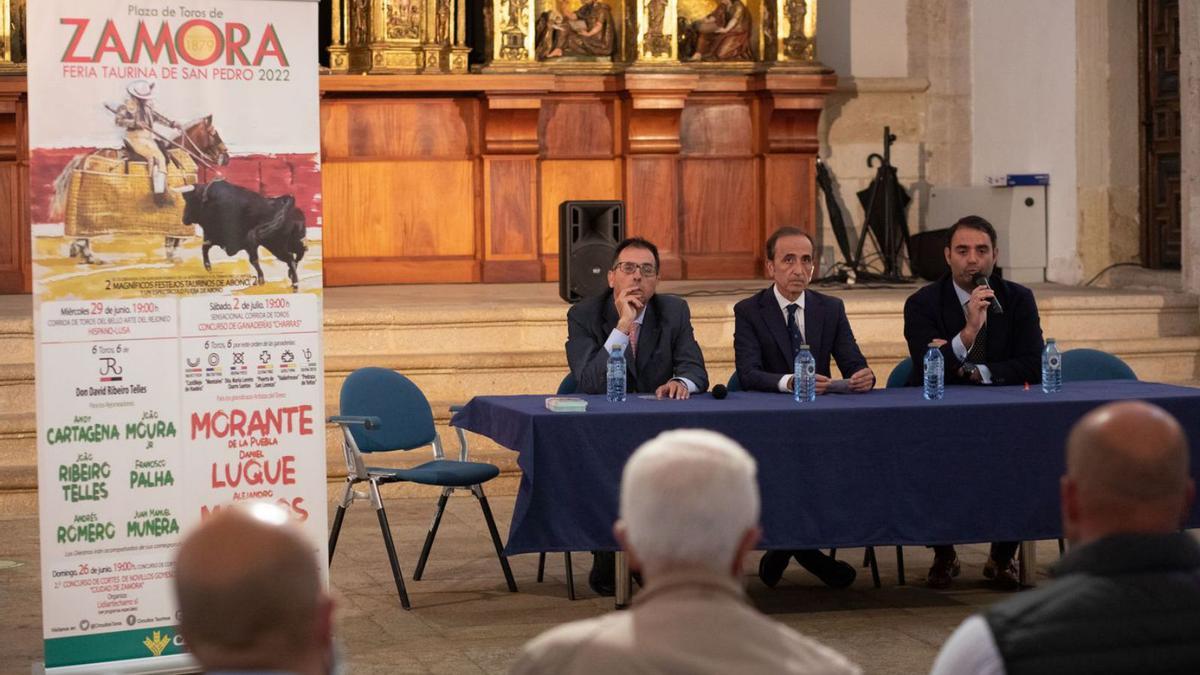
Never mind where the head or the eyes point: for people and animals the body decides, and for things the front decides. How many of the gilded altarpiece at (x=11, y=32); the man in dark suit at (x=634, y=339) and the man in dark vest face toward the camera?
2

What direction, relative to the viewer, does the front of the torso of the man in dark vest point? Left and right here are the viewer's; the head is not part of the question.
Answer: facing away from the viewer

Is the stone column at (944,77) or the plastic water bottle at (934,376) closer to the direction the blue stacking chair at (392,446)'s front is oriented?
the plastic water bottle

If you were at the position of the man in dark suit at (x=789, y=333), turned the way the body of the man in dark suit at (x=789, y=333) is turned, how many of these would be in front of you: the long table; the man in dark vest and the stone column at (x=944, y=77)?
2

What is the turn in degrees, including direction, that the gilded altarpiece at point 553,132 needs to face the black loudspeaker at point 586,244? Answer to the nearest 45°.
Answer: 0° — it already faces it

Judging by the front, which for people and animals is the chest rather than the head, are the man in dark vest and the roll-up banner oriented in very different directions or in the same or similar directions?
very different directions

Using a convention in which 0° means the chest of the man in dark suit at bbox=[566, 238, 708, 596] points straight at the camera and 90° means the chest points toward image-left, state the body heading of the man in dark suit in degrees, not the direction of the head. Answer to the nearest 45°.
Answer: approximately 0°

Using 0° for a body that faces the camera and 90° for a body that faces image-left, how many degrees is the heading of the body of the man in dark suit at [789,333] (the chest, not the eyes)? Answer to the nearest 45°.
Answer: approximately 0°

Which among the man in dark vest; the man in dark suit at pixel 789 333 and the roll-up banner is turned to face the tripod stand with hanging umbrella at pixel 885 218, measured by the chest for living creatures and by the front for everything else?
the man in dark vest

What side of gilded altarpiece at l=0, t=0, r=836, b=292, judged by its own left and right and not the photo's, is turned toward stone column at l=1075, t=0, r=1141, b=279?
left

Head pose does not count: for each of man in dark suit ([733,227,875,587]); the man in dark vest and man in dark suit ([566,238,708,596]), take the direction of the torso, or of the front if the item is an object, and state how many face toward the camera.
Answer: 2
